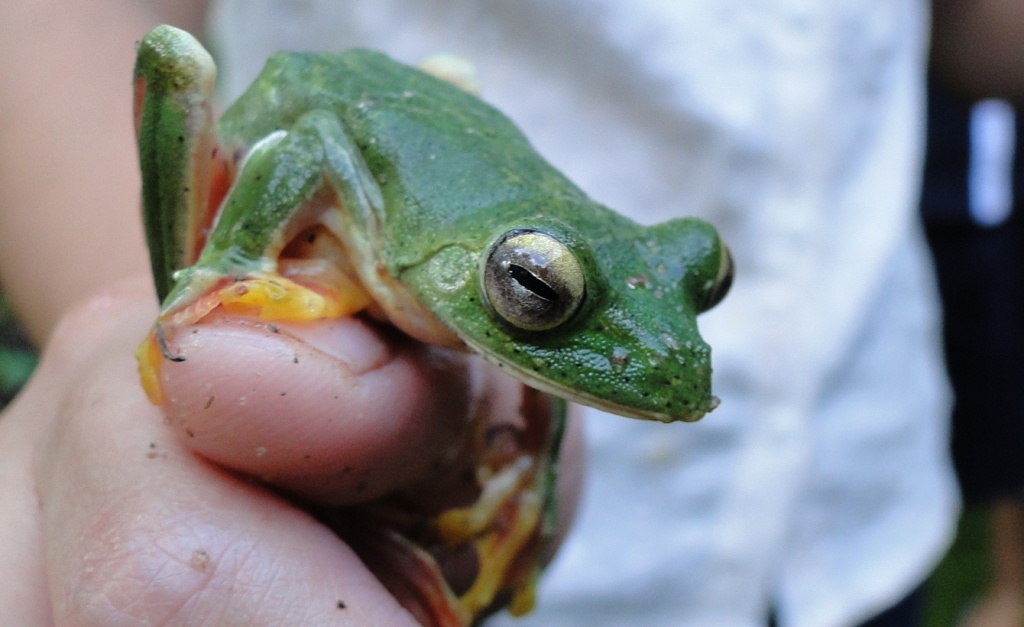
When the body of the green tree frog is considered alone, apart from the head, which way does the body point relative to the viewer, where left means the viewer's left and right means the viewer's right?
facing the viewer and to the right of the viewer
